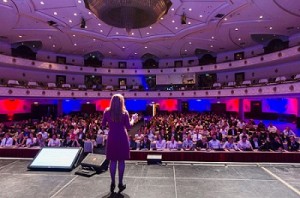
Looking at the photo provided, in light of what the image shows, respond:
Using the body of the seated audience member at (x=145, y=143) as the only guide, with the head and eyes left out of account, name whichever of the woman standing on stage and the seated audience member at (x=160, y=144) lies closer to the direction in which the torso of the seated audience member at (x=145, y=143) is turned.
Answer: the woman standing on stage

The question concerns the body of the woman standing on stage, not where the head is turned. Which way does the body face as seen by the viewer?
away from the camera

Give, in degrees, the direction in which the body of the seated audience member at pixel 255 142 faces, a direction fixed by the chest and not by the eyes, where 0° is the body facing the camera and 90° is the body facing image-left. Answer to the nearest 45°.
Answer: approximately 45°

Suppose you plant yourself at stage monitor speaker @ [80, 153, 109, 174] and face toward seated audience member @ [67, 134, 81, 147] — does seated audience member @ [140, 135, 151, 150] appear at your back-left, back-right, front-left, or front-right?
front-right

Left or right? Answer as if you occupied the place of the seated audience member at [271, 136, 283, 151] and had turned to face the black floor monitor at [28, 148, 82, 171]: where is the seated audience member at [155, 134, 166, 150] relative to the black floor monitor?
right

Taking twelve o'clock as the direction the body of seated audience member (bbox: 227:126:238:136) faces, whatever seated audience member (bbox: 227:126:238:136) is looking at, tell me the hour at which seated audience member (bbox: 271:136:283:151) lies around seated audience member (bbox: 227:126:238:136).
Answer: seated audience member (bbox: 271:136:283:151) is roughly at 11 o'clock from seated audience member (bbox: 227:126:238:136).

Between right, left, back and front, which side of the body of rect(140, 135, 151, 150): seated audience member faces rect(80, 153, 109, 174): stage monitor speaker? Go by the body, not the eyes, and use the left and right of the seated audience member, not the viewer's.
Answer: front

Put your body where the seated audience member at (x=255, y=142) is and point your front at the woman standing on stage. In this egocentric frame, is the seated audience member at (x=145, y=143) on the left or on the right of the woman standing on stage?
right

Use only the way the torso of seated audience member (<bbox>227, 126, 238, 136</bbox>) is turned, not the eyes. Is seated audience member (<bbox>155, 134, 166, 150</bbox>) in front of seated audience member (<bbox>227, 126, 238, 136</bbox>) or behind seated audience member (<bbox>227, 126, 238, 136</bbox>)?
in front

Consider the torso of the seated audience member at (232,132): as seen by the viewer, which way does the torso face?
toward the camera

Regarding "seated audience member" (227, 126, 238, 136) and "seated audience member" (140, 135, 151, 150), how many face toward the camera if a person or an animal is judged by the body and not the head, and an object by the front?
2

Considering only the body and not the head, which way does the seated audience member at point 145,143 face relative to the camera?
toward the camera

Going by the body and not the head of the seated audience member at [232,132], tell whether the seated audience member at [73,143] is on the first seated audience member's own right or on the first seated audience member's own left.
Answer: on the first seated audience member's own right

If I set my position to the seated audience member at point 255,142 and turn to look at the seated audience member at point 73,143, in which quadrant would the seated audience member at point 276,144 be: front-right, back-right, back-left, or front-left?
back-left

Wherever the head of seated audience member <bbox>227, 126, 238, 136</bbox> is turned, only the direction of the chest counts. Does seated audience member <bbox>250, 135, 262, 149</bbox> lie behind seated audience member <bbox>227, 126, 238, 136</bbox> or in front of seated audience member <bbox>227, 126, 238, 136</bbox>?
in front

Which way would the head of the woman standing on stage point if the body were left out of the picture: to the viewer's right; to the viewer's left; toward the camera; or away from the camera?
away from the camera

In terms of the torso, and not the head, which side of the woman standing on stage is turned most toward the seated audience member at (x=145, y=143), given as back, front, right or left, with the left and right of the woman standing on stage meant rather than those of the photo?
front

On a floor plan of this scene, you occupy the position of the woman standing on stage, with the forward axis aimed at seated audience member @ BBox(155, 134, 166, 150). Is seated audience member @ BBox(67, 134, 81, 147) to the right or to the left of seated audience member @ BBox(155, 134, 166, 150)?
left
